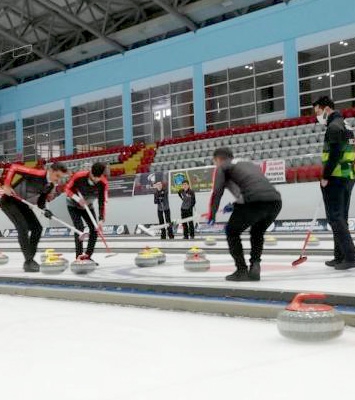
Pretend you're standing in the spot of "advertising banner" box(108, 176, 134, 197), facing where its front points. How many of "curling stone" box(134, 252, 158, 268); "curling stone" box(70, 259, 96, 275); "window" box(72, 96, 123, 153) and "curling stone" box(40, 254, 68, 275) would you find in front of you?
3

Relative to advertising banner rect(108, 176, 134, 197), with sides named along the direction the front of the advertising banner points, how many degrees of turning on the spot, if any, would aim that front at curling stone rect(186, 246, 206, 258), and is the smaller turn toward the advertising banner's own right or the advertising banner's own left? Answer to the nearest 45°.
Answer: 0° — it already faces it

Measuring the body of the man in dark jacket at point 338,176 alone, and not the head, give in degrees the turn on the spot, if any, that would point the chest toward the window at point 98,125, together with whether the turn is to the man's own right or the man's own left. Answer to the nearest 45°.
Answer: approximately 45° to the man's own right

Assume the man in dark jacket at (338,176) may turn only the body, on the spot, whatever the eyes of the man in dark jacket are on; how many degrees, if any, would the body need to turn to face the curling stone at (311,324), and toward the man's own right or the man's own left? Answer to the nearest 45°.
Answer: approximately 90° to the man's own left

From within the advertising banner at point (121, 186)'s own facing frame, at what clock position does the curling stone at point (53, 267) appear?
The curling stone is roughly at 12 o'clock from the advertising banner.

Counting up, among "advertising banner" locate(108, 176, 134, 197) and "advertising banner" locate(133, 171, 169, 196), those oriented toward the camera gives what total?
2

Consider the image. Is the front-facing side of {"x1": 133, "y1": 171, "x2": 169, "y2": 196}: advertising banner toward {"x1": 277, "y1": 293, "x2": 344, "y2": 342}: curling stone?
yes

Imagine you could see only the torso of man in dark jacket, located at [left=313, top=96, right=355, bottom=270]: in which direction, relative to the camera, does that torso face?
to the viewer's left

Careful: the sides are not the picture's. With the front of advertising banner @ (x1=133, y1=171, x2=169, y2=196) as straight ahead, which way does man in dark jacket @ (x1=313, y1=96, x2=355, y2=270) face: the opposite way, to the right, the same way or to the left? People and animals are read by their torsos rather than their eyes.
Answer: to the right
